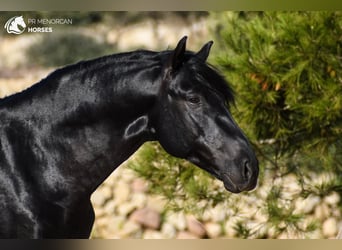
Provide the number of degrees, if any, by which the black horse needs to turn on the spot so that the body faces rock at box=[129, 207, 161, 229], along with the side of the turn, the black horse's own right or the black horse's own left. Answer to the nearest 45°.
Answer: approximately 90° to the black horse's own left

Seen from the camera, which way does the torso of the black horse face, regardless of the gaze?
to the viewer's right

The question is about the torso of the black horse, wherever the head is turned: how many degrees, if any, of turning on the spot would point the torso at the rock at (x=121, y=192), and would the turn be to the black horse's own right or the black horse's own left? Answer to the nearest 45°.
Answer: approximately 90° to the black horse's own left
